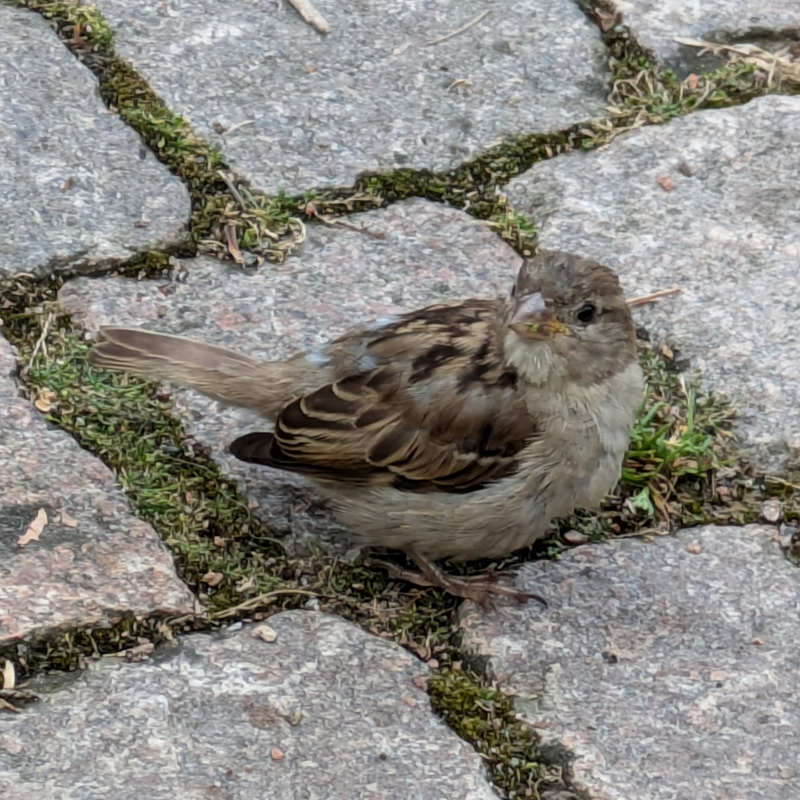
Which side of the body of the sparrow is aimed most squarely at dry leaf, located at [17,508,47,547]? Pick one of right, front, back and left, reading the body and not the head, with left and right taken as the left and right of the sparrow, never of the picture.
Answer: back

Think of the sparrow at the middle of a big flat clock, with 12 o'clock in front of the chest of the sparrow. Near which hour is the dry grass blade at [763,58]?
The dry grass blade is roughly at 10 o'clock from the sparrow.

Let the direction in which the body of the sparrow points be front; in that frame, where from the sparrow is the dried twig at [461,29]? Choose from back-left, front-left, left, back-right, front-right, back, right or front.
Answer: left

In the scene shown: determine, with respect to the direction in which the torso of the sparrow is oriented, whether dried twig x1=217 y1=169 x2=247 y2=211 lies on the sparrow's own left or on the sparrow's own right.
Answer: on the sparrow's own left

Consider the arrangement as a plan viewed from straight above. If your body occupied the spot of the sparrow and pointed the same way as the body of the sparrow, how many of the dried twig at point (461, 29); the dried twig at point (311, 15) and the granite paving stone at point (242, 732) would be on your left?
2

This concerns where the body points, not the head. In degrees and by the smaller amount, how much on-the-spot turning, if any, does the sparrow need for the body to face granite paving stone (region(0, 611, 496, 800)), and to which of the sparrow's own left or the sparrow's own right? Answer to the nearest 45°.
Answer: approximately 135° to the sparrow's own right

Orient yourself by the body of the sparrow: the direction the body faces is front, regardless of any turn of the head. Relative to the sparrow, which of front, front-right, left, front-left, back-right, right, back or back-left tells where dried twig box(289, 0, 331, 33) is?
left

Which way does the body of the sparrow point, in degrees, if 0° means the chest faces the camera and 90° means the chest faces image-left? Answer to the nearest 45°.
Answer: approximately 270°

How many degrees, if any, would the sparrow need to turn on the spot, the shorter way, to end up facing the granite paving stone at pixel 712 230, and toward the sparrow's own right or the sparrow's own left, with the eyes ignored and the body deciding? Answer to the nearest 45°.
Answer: approximately 45° to the sparrow's own left

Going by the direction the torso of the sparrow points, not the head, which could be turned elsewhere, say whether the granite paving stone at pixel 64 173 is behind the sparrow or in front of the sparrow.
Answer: behind
